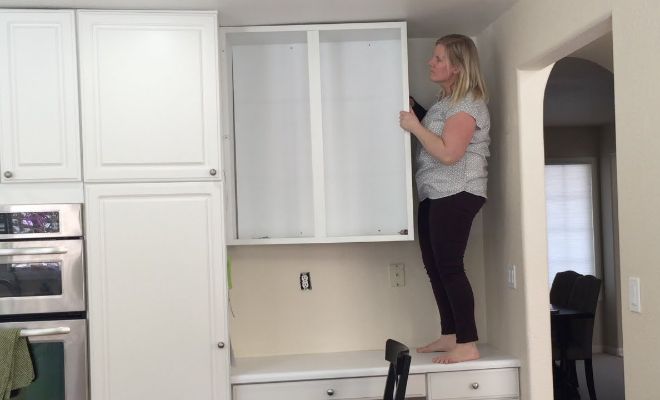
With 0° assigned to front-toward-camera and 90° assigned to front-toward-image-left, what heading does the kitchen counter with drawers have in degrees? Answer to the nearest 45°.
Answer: approximately 0°

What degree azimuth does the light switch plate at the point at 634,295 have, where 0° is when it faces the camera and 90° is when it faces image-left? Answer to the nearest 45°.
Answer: approximately 45°

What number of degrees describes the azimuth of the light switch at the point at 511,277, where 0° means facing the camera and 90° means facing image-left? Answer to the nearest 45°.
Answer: approximately 45°

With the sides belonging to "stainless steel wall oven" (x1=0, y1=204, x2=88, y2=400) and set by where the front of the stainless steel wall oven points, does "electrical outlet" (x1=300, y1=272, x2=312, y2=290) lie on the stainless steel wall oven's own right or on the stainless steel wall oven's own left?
on the stainless steel wall oven's own left

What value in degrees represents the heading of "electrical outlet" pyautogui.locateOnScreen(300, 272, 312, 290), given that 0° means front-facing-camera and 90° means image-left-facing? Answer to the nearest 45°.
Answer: approximately 0°

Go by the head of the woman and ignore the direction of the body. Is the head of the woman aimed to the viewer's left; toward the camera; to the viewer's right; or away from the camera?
to the viewer's left

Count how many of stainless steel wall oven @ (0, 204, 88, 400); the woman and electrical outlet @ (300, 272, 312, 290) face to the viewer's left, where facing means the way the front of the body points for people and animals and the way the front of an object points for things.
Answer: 1

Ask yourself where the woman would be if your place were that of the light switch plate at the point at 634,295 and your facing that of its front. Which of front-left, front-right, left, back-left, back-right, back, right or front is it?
right

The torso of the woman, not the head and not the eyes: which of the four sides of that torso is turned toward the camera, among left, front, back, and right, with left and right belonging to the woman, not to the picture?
left

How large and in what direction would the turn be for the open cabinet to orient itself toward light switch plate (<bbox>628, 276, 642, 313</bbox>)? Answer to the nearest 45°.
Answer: approximately 45° to its left
